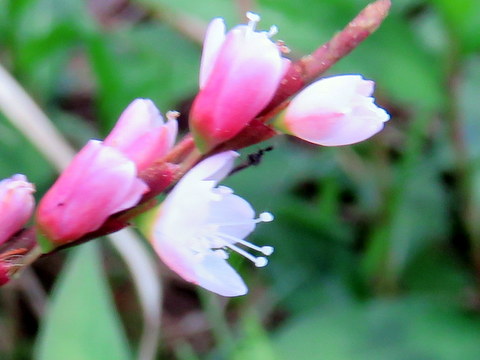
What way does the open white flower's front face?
to the viewer's right
